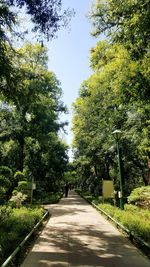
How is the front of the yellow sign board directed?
toward the camera

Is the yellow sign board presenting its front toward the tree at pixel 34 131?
no

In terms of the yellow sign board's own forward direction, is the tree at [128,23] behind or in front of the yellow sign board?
in front

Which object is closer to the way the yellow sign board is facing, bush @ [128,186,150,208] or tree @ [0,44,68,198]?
the bush

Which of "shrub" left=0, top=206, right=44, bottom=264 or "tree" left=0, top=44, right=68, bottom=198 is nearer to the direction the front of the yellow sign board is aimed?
the shrub

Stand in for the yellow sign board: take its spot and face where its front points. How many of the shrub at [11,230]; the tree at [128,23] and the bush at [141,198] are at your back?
0

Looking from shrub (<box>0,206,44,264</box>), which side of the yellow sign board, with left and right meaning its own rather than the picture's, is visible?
front

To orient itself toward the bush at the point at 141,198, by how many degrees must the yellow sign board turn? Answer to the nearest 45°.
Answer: approximately 45° to its left
